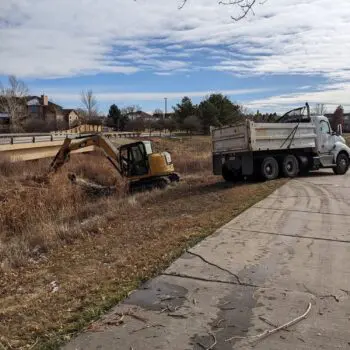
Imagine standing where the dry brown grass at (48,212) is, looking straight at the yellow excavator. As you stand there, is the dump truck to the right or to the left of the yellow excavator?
right

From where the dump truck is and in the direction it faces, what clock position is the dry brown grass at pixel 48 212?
The dry brown grass is roughly at 6 o'clock from the dump truck.

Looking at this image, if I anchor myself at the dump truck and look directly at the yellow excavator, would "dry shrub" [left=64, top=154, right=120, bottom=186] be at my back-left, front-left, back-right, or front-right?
front-right

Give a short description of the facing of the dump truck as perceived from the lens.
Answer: facing away from the viewer and to the right of the viewer

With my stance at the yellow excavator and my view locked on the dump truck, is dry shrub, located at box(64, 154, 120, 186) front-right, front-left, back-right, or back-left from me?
back-left
